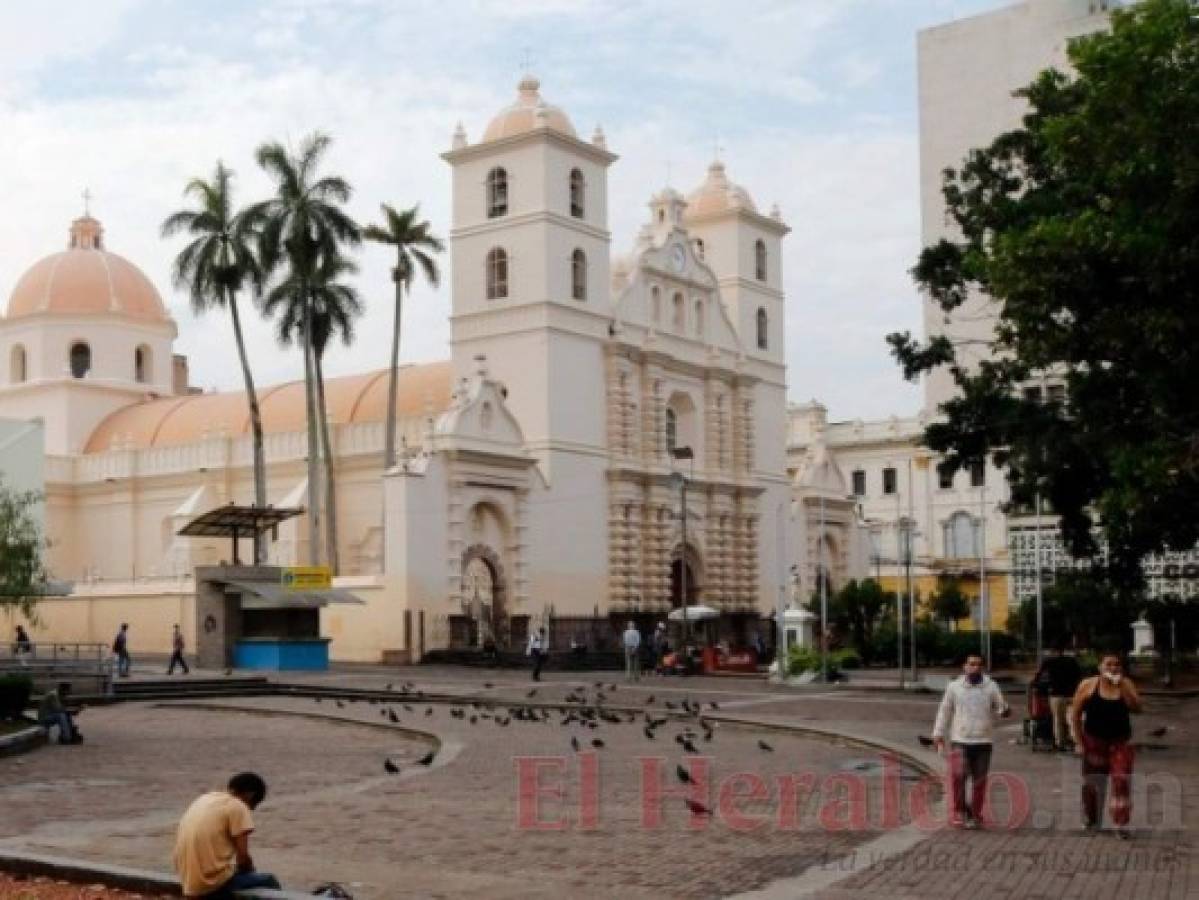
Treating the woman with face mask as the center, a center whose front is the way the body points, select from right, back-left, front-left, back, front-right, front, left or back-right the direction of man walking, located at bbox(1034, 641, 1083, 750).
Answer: back

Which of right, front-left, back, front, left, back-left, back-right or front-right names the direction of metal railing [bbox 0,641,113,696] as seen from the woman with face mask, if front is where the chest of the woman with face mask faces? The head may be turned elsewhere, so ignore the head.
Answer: back-right

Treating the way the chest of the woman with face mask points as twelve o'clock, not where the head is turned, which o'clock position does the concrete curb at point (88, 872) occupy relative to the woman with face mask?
The concrete curb is roughly at 2 o'clock from the woman with face mask.

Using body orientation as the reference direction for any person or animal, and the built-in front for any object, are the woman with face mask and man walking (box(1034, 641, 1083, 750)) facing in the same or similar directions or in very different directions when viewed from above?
very different directions
